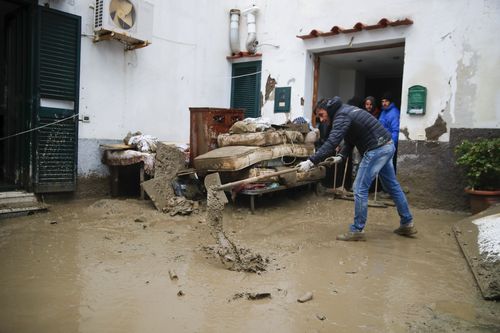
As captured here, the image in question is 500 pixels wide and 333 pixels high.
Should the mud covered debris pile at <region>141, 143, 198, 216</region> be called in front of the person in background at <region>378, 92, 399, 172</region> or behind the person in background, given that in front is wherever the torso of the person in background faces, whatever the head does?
in front

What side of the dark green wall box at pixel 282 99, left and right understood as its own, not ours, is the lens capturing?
front

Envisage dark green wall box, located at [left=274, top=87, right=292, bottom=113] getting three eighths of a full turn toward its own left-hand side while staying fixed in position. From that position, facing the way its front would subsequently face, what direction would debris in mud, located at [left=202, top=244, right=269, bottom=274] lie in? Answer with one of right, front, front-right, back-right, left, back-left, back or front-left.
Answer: back-right

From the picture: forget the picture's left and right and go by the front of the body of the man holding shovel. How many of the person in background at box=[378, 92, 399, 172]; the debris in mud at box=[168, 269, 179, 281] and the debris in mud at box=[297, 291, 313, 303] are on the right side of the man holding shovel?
1

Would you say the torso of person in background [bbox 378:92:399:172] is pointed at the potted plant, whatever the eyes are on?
no

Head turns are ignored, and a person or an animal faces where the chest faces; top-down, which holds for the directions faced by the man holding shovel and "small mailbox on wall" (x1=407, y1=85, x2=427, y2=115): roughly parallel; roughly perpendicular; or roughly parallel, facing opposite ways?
roughly perpendicular

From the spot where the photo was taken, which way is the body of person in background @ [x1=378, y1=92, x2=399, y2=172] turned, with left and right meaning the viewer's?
facing the viewer and to the left of the viewer

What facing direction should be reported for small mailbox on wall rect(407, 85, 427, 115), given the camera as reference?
facing the viewer

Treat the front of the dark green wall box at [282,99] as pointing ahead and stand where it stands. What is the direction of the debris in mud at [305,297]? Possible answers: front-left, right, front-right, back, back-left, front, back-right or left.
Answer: front

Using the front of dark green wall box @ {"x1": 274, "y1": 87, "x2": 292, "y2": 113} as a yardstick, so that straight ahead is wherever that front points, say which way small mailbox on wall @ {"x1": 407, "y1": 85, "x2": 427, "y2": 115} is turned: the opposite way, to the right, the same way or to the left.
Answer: the same way

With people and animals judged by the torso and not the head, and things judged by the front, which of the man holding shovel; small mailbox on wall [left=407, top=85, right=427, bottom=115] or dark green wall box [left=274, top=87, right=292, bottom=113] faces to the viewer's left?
the man holding shovel

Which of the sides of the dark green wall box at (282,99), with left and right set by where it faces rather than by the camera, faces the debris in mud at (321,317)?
front

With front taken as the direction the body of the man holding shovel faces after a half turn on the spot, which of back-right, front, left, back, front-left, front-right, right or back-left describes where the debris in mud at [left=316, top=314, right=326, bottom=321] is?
right

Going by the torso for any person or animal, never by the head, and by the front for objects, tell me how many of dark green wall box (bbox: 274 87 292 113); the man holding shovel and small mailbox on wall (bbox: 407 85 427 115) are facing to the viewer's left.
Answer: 1

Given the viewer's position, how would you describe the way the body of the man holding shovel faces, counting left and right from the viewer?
facing to the left of the viewer

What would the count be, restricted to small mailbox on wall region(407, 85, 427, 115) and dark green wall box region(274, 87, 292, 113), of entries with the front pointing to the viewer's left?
0

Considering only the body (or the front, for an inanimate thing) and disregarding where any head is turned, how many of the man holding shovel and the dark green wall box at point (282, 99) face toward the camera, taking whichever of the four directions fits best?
1

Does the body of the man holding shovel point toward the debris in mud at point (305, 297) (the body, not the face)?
no
